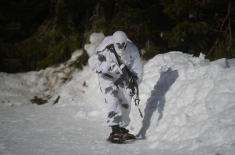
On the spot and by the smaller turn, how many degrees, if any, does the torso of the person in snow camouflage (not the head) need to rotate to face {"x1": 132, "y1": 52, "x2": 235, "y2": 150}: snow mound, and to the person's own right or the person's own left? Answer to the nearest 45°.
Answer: approximately 45° to the person's own left

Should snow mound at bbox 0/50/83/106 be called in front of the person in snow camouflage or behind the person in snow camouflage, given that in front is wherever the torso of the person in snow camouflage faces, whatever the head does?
behind

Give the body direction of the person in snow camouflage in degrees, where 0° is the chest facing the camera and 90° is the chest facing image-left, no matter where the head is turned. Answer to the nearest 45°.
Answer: approximately 315°
